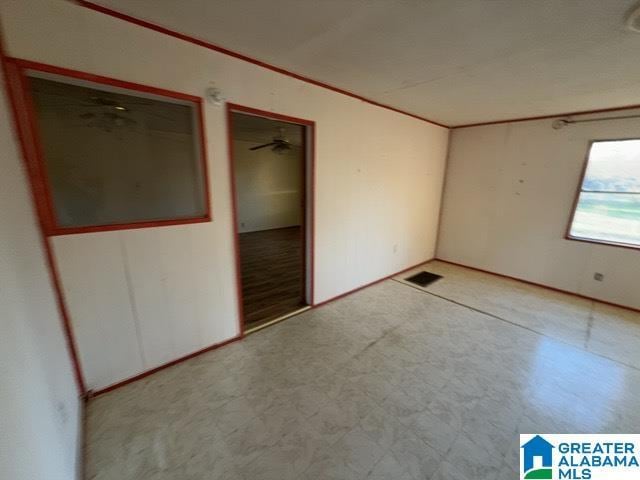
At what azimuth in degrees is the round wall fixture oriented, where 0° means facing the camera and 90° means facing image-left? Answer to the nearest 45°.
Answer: approximately 315°

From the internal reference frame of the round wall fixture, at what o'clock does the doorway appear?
The doorway is roughly at 8 o'clock from the round wall fixture.

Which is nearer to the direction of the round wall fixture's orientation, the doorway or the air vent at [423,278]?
the air vent

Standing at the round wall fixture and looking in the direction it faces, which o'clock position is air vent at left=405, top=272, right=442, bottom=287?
The air vent is roughly at 10 o'clock from the round wall fixture.

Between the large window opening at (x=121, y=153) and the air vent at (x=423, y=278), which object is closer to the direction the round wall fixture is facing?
the air vent

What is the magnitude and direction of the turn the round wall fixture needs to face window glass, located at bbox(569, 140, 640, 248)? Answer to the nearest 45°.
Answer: approximately 45° to its left

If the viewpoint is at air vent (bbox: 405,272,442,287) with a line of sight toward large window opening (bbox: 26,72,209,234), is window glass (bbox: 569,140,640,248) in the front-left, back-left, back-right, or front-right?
back-left
